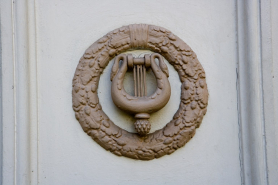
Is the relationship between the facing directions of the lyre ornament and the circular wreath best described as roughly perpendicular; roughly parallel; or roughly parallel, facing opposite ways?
roughly parallel

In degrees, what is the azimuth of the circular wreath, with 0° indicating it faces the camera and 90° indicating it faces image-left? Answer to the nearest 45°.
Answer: approximately 0°

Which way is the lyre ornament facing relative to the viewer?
toward the camera
